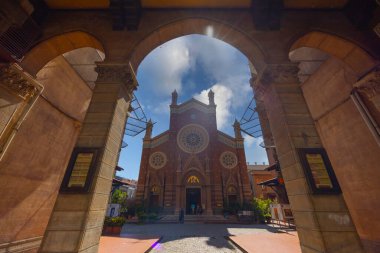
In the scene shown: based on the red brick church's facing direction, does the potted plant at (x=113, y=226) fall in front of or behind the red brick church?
in front

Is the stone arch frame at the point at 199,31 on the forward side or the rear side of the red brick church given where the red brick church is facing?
on the forward side

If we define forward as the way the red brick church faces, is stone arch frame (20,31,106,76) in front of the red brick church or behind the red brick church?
in front

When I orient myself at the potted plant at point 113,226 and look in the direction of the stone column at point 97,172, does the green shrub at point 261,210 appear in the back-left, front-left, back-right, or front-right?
back-left

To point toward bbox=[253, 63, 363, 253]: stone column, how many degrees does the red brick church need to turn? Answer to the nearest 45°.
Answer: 0° — it already faces it

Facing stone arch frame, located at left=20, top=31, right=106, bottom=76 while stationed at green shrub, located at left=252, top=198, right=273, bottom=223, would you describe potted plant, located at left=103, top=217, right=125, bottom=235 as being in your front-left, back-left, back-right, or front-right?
front-right

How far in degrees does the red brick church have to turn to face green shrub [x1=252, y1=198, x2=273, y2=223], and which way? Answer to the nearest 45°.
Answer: approximately 90° to its left

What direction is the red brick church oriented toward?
toward the camera

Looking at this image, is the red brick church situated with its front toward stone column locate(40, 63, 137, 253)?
yes

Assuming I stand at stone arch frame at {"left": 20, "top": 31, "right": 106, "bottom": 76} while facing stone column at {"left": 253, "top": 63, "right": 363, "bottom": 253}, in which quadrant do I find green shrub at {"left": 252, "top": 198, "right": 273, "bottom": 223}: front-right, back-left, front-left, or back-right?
front-left
